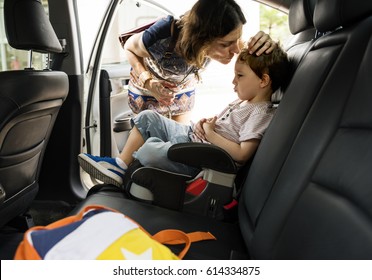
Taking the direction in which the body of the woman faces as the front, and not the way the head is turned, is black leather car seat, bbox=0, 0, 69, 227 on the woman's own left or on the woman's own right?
on the woman's own right

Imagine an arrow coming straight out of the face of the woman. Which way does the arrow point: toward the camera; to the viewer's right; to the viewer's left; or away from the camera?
to the viewer's right

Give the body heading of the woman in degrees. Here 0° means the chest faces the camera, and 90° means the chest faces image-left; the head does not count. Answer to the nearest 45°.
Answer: approximately 315°

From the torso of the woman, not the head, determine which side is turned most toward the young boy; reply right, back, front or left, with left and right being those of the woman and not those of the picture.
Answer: front

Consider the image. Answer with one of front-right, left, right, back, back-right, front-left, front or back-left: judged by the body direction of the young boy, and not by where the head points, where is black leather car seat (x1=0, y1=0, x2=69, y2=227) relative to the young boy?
front

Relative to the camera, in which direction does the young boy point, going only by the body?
to the viewer's left

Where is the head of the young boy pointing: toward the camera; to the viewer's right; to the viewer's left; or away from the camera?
to the viewer's left

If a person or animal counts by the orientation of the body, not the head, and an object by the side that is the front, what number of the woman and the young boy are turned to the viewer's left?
1

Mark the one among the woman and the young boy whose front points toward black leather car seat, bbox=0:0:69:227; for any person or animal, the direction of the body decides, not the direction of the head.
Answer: the young boy
